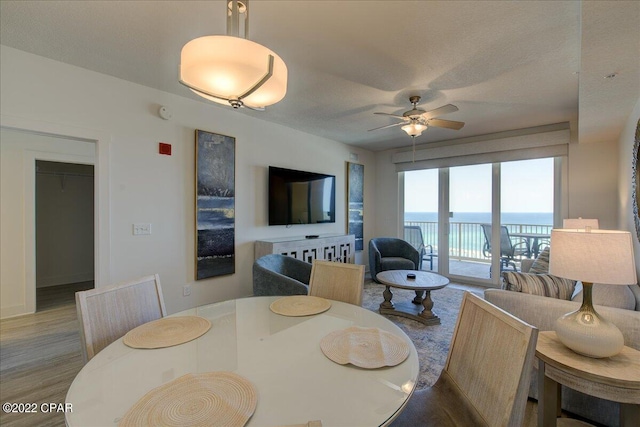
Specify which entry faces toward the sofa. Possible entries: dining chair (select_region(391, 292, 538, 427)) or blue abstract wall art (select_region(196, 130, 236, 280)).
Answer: the blue abstract wall art

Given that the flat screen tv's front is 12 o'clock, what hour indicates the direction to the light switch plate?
The light switch plate is roughly at 3 o'clock from the flat screen tv.

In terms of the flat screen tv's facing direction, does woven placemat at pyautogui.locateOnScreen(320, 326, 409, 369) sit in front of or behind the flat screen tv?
in front

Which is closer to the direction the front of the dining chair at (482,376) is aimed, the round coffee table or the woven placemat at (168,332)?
the woven placemat

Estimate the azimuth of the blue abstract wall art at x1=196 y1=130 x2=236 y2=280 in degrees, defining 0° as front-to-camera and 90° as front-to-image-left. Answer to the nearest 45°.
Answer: approximately 315°

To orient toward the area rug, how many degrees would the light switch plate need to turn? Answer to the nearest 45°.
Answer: approximately 45° to its left

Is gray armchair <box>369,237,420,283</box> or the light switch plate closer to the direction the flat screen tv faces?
the gray armchair

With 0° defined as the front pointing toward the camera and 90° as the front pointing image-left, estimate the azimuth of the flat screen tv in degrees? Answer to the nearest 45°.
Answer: approximately 315°

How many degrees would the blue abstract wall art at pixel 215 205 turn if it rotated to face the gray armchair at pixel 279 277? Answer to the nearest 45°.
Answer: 0° — it already faces it

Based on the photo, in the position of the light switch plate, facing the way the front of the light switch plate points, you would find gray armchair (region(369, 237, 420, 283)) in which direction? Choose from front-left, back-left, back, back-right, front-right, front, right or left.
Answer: left

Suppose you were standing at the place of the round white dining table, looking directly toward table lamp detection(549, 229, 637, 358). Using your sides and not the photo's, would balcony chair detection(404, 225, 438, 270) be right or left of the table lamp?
left

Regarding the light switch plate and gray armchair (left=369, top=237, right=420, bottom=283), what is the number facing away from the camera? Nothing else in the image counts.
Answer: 0

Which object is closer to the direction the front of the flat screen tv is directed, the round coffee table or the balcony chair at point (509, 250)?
the round coffee table

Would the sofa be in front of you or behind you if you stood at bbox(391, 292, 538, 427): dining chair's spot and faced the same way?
behind
